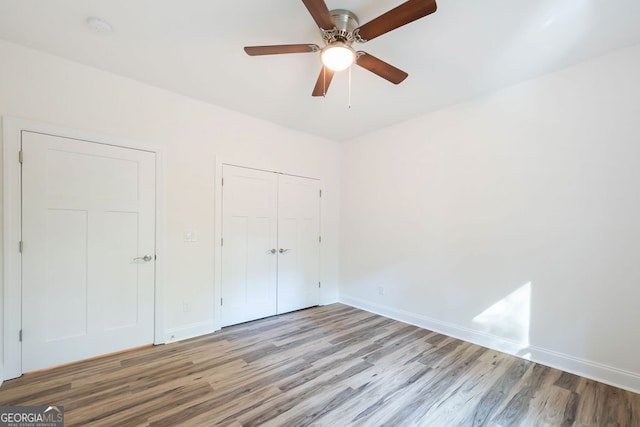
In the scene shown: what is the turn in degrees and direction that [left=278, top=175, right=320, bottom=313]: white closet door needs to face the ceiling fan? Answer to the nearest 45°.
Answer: approximately 45° to its right

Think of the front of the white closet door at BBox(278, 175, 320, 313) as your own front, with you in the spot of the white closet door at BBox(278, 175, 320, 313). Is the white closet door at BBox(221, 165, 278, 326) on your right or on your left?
on your right

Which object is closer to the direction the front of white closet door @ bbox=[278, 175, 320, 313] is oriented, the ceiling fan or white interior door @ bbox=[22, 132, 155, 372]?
the ceiling fan

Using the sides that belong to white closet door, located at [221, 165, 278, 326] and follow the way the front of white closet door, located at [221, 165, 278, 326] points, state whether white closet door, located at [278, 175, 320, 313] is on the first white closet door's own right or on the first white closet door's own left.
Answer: on the first white closet door's own left

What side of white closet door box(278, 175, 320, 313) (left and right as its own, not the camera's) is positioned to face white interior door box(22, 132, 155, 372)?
right

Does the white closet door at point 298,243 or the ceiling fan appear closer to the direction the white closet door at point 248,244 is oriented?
the ceiling fan

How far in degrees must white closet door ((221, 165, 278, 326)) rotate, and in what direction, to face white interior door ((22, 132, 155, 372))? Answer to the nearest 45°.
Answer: approximately 90° to its right

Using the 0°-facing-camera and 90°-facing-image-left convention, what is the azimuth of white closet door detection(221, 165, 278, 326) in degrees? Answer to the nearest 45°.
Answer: approximately 315°
